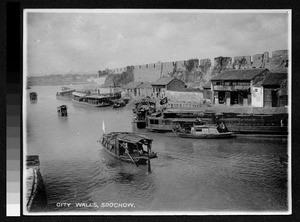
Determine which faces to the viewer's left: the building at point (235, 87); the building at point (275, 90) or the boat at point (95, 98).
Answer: the boat

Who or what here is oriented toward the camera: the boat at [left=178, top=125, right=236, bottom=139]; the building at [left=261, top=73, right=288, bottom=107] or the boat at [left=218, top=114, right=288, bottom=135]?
the building

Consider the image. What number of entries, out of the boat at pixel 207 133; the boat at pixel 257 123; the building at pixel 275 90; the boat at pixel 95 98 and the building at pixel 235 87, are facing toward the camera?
2

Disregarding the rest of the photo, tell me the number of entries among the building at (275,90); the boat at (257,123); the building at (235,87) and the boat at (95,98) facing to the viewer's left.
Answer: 2

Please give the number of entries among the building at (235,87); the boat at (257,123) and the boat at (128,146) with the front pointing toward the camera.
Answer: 1

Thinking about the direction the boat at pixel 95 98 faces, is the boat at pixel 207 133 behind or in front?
behind

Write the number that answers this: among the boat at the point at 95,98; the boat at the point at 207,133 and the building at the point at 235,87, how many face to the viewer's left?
2

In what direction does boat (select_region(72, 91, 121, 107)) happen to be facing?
to the viewer's left

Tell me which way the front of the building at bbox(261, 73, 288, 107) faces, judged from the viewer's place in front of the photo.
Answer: facing the viewer

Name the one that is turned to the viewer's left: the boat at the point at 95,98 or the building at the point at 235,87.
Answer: the boat

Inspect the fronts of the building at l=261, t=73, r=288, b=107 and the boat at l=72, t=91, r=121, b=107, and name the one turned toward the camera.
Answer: the building

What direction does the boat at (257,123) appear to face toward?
to the viewer's left

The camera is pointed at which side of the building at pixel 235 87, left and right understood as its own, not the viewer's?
front
